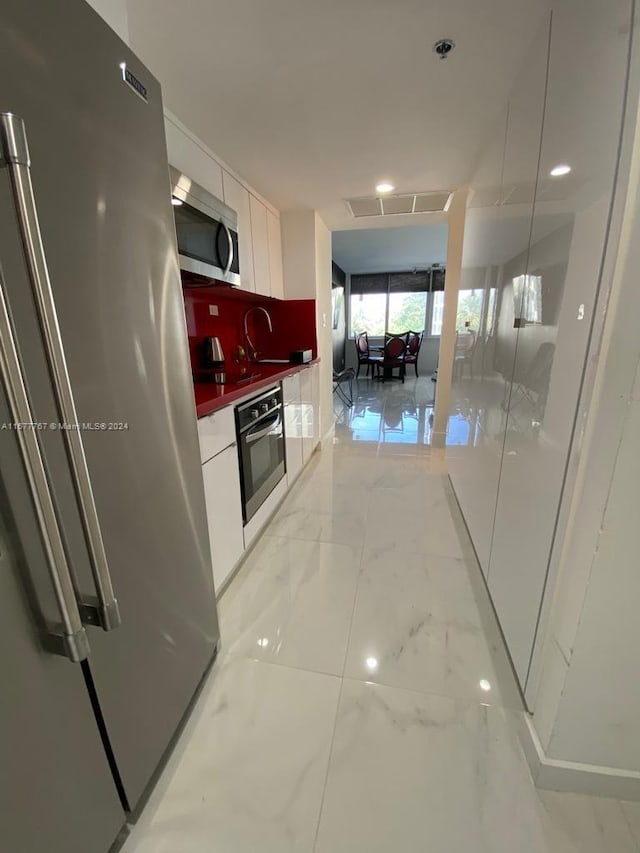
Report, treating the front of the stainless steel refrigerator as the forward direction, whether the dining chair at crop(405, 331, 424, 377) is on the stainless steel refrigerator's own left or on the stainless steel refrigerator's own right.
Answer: on the stainless steel refrigerator's own left

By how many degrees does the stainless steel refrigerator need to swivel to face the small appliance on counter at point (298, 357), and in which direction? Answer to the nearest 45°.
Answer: approximately 90° to its left

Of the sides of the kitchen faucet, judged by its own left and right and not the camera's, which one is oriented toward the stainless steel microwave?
right

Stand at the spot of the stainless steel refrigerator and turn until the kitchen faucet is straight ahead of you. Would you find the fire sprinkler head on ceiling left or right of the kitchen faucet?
right

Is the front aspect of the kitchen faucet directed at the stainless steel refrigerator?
no

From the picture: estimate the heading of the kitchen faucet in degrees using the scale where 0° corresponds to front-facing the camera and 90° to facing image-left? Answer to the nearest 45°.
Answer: approximately 270°

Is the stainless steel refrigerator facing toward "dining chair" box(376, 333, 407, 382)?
no

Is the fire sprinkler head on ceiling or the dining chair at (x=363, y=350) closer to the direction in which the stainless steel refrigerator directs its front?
the fire sprinkler head on ceiling

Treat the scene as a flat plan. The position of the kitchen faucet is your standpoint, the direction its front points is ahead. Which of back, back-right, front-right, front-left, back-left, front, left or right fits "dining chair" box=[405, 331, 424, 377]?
front-left

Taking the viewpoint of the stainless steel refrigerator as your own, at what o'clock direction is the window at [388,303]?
The window is roughly at 9 o'clock from the stainless steel refrigerator.

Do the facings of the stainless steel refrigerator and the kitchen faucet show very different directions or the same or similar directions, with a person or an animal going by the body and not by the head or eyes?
same or similar directions

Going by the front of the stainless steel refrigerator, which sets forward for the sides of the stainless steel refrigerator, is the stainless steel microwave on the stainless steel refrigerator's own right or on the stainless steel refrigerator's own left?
on the stainless steel refrigerator's own left

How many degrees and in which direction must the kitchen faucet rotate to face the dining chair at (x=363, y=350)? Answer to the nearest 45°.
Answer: approximately 45° to its left

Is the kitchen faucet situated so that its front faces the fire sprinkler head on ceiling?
no

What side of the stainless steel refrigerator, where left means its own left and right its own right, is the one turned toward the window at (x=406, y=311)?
left
